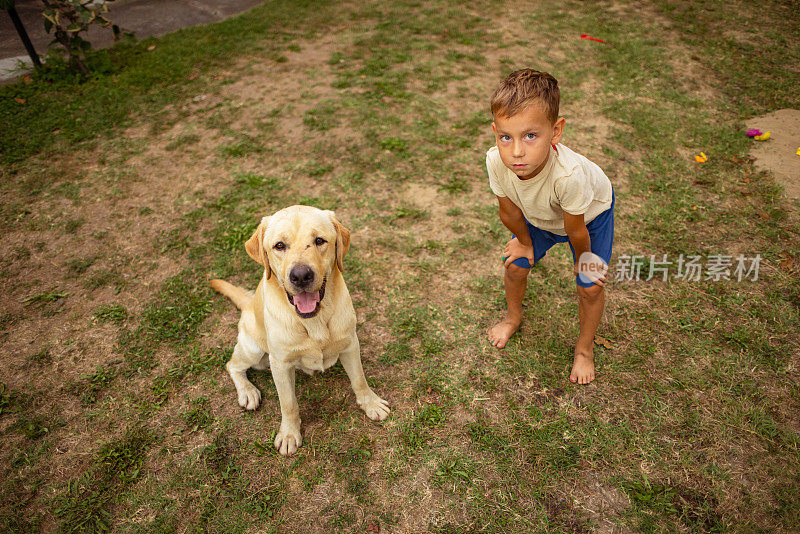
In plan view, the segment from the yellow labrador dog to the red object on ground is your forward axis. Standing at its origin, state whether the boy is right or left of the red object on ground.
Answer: right

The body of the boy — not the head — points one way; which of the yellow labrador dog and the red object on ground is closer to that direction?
the yellow labrador dog

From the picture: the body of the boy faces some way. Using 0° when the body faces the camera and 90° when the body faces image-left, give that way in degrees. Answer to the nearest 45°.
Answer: approximately 45°

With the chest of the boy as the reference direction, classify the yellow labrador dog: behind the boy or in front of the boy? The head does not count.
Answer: in front

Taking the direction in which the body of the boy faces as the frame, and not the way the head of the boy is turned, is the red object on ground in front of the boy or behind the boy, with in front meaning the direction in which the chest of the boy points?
behind
